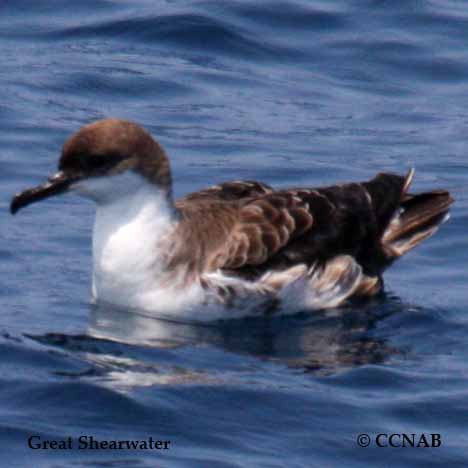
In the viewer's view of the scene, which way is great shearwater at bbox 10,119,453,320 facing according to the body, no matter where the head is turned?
to the viewer's left
